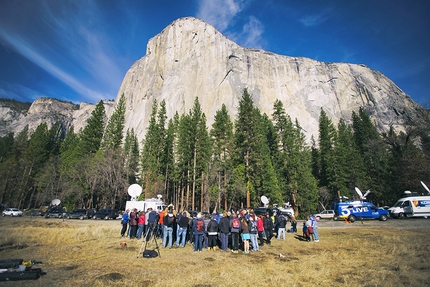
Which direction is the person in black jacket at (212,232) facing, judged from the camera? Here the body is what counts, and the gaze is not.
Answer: away from the camera

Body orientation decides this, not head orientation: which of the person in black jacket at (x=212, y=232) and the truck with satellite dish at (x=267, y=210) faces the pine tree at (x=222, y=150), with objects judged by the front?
the person in black jacket

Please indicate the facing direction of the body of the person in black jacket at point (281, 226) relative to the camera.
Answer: away from the camera

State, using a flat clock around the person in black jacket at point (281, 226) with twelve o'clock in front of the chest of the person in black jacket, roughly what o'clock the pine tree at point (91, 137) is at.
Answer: The pine tree is roughly at 10 o'clock from the person in black jacket.

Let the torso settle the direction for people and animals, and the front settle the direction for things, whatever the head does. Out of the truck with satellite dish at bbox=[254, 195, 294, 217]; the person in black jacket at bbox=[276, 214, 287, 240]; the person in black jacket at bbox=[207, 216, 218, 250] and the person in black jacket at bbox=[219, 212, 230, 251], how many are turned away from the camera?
3

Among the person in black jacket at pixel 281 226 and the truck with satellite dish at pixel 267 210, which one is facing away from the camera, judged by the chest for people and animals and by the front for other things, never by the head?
the person in black jacket

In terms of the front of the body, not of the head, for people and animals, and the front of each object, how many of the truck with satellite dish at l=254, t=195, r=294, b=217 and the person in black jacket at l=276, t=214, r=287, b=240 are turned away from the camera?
1

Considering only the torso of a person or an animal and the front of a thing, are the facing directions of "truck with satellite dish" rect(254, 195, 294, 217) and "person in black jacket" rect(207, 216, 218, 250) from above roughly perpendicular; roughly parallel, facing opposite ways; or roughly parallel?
roughly perpendicular

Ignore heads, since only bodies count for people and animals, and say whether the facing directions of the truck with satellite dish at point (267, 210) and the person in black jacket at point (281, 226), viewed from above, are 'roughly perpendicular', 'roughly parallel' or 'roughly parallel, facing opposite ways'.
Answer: roughly perpendicular

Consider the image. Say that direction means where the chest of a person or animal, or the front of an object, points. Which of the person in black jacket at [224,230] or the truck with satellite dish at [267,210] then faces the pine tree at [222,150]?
the person in black jacket

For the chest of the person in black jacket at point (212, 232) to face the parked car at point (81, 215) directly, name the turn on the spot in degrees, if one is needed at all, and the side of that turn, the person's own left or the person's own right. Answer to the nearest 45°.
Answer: approximately 45° to the person's own left

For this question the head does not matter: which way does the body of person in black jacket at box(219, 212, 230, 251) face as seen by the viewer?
away from the camera
